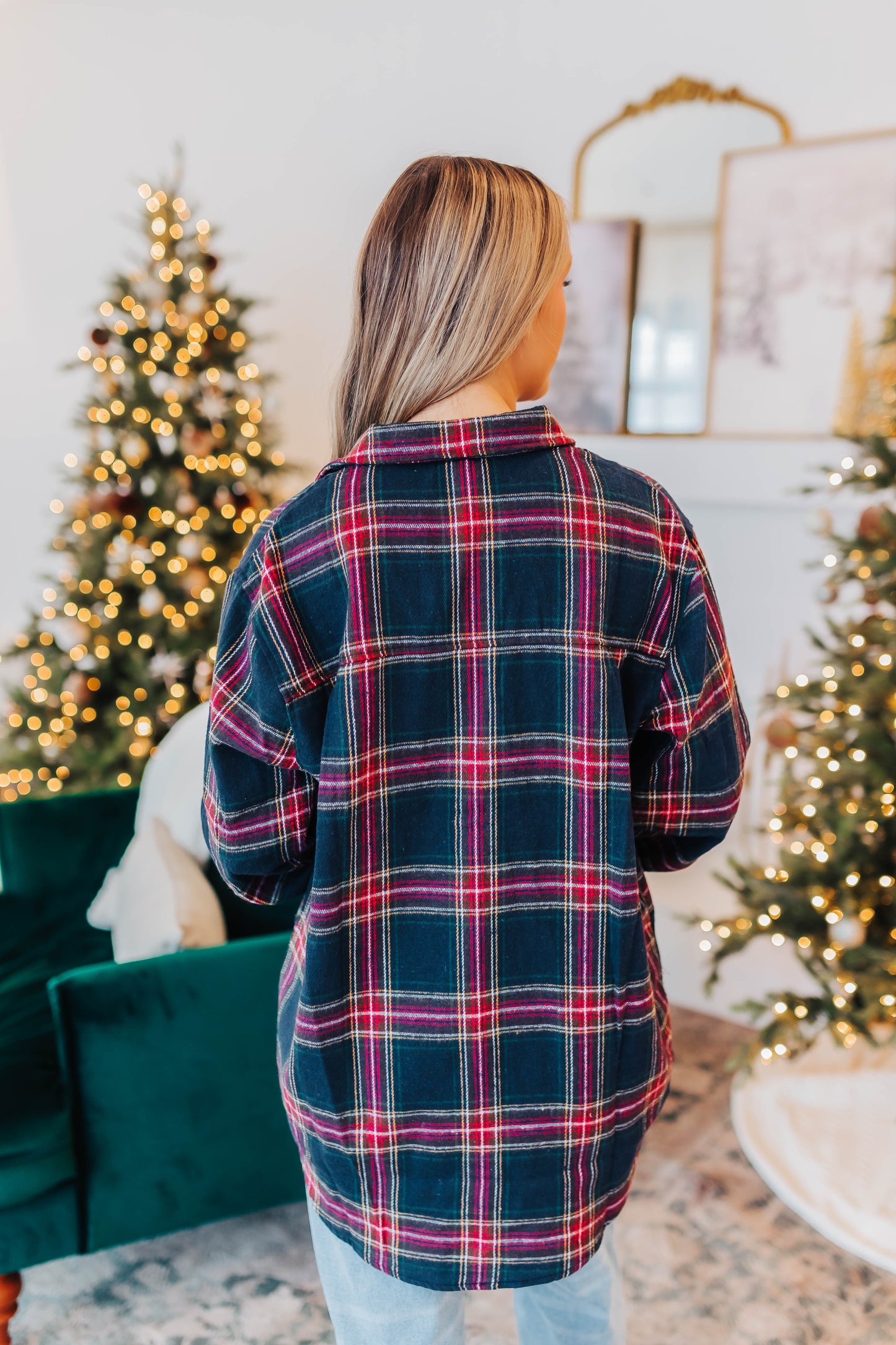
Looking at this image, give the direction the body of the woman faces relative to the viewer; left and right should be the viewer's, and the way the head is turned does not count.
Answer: facing away from the viewer

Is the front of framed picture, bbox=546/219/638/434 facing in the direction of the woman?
yes

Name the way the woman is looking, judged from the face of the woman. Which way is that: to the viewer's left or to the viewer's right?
to the viewer's right

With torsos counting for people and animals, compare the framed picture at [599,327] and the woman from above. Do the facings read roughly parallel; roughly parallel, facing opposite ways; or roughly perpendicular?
roughly parallel, facing opposite ways

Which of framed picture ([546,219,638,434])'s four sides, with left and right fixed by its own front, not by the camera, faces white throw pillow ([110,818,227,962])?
front

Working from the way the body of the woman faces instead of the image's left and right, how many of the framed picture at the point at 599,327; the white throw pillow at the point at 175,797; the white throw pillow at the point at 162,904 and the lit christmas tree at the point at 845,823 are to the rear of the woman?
0

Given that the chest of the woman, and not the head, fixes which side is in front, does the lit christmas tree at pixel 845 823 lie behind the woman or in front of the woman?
in front

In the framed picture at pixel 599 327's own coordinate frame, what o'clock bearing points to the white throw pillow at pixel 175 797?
The white throw pillow is roughly at 1 o'clock from the framed picture.

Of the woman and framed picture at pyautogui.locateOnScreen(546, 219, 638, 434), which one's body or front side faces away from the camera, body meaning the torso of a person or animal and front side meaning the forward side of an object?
the woman

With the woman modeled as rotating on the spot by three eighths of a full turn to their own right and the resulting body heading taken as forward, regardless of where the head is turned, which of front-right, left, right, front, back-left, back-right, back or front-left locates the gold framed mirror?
back-left

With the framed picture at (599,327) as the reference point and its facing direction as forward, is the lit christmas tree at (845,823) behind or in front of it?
in front

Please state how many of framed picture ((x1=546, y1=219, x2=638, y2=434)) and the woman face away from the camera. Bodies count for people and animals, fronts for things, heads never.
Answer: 1

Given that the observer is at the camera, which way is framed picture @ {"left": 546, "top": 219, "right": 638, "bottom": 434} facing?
facing the viewer

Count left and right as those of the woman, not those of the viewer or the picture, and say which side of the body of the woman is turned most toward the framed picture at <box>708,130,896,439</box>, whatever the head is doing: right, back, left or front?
front

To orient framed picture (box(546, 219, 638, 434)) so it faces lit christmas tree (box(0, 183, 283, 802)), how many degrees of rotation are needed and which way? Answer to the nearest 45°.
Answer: approximately 90° to its right

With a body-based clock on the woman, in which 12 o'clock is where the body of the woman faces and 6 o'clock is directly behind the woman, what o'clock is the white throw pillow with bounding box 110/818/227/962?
The white throw pillow is roughly at 11 o'clock from the woman.

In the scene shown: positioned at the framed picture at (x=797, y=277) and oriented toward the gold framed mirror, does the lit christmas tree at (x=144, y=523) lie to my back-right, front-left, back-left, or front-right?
front-left
